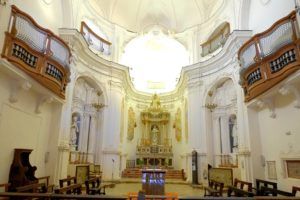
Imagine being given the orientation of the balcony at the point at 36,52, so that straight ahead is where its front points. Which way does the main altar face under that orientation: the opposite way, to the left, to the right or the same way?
to the right

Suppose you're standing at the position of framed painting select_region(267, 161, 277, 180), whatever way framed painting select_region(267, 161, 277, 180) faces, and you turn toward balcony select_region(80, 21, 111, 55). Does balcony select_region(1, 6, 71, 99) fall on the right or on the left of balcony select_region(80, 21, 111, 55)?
left

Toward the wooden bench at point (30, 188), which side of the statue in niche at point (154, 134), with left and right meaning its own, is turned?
front

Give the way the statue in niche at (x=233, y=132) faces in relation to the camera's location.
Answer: facing the viewer and to the left of the viewer

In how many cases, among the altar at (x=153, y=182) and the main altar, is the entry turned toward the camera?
2

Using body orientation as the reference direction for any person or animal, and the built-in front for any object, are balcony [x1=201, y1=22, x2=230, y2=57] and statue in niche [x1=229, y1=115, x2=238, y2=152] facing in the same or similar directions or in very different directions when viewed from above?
same or similar directions

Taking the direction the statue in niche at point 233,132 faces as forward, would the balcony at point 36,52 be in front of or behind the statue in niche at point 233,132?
in front

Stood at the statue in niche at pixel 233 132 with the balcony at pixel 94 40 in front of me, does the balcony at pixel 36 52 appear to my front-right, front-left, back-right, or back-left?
front-left

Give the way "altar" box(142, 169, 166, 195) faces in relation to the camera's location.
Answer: facing the viewer

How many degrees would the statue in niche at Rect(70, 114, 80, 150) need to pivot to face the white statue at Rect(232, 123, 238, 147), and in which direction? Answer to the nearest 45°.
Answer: approximately 45° to its left

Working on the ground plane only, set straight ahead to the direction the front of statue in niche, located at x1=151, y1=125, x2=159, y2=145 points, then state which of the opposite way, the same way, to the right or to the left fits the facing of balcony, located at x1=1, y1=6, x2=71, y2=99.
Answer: to the left

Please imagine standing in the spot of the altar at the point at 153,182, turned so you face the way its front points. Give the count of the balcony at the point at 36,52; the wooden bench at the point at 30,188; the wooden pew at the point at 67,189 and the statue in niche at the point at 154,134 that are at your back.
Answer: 1

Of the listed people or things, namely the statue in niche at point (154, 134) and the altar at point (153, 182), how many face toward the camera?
2

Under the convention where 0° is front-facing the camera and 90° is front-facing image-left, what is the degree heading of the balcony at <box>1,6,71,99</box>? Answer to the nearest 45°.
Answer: approximately 315°

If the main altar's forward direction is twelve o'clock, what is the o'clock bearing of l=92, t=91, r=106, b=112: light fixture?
The light fixture is roughly at 1 o'clock from the main altar.

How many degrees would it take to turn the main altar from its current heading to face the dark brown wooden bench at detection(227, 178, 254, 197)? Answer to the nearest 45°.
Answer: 0° — it already faces it
